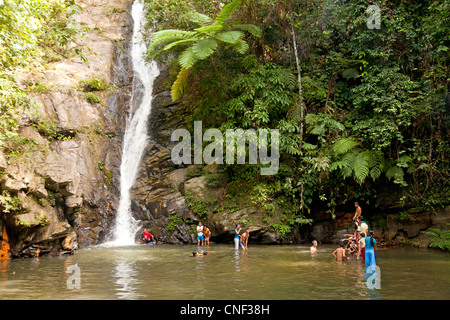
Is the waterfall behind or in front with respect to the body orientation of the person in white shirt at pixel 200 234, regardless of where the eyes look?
behind

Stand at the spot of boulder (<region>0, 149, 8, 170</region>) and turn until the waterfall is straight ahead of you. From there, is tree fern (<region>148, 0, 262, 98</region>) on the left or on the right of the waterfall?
right

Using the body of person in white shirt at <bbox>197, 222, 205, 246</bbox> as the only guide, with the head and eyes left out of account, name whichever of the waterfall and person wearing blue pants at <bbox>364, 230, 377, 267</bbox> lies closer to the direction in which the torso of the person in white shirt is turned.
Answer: the person wearing blue pants

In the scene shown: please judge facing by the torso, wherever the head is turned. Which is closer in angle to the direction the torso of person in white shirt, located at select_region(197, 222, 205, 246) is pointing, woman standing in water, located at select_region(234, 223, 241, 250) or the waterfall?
the woman standing in water

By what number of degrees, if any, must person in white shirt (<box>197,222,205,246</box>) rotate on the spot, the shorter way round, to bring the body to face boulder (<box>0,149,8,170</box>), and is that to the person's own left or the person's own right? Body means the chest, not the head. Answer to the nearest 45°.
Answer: approximately 45° to the person's own right

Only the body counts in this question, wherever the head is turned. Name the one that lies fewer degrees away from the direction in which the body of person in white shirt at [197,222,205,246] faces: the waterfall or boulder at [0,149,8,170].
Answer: the boulder

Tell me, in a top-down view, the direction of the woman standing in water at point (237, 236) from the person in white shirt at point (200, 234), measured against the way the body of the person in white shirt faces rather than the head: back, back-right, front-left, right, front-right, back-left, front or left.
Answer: front-left

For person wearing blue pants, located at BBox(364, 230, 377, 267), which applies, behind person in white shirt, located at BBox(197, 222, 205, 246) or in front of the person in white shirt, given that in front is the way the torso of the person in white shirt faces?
in front

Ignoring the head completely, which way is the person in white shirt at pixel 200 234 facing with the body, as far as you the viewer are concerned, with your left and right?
facing the viewer
